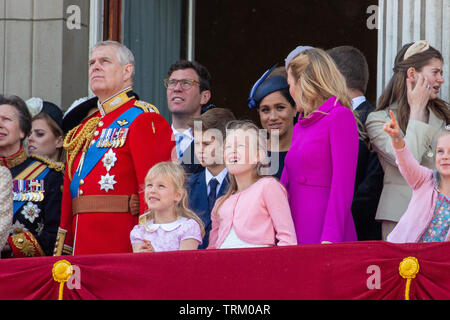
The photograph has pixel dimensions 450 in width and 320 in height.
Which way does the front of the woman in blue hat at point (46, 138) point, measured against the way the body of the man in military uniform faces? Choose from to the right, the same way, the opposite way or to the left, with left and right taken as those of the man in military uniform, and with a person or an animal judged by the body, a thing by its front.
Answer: the same way

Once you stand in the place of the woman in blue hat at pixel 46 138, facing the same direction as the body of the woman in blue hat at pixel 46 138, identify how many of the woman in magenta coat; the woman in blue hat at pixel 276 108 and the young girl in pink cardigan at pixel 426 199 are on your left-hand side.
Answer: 3

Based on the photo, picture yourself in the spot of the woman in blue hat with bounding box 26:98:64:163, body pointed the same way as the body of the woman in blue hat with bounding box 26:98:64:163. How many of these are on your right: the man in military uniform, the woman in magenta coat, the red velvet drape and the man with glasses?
0

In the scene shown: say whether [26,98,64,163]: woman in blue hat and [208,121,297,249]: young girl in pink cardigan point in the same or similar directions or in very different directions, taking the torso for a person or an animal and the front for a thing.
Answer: same or similar directions

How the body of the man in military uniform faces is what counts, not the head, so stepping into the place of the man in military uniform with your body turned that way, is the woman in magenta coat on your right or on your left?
on your left

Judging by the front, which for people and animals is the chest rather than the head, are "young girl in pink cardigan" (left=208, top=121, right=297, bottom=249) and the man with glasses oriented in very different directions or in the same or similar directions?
same or similar directions

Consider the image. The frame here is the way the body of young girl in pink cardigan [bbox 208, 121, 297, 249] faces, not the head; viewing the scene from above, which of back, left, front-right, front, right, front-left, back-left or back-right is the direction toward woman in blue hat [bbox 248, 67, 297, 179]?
back-right

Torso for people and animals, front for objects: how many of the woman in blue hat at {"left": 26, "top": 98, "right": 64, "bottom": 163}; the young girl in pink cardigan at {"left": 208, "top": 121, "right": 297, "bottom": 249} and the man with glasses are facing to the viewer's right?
0

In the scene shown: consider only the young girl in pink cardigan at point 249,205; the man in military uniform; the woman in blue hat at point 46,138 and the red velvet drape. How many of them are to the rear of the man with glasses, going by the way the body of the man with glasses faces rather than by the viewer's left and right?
0

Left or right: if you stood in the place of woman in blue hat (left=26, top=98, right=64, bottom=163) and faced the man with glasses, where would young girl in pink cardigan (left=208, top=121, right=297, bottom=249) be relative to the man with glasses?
right

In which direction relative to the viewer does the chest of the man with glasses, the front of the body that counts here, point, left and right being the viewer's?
facing the viewer and to the left of the viewer

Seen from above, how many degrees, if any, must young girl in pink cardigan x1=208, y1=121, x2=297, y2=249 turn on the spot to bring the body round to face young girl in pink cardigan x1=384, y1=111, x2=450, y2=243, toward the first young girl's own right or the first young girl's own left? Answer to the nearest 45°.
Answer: approximately 135° to the first young girl's own left
